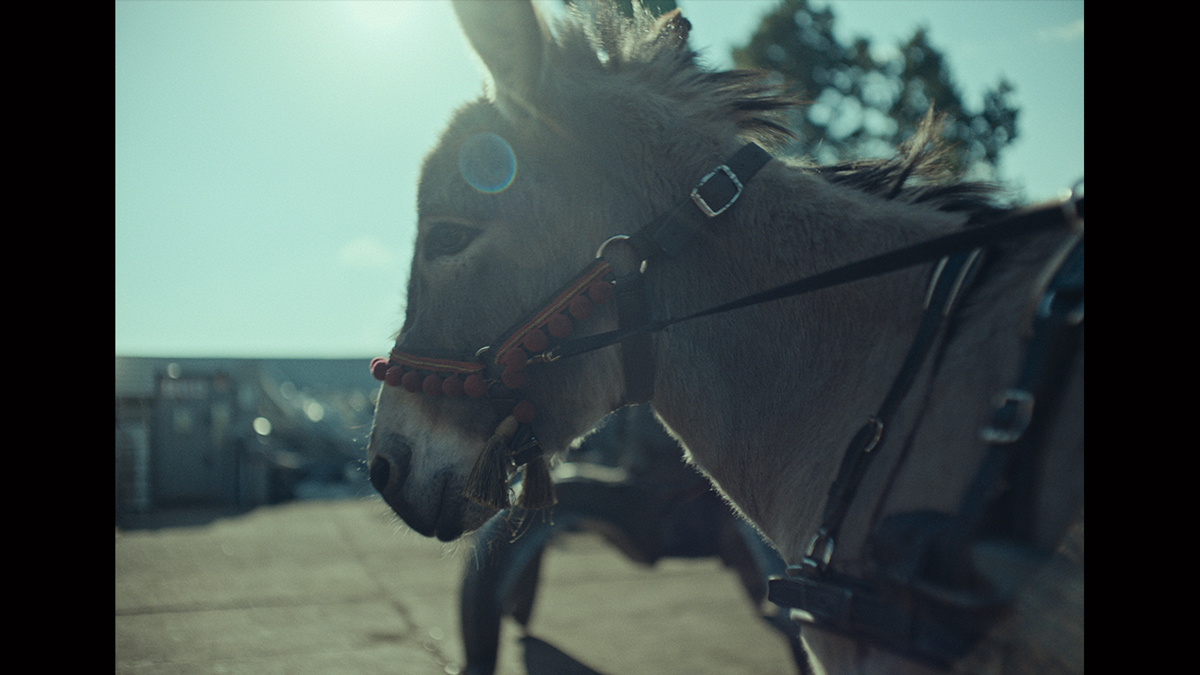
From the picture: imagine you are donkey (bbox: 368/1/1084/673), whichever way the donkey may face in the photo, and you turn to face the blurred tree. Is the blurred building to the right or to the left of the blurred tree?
left

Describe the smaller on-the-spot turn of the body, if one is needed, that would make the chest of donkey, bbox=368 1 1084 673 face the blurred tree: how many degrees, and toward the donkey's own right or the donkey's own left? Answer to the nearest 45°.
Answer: approximately 90° to the donkey's own right

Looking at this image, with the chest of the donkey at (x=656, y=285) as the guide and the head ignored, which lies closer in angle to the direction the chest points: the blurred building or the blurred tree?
the blurred building

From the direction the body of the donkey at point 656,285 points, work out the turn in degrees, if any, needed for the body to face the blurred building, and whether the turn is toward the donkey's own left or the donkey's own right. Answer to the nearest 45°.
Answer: approximately 45° to the donkey's own right

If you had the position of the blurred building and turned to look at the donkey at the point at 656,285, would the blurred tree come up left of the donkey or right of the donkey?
left

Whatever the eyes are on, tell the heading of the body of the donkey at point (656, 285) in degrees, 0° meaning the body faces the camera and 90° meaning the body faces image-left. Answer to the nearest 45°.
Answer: approximately 90°
